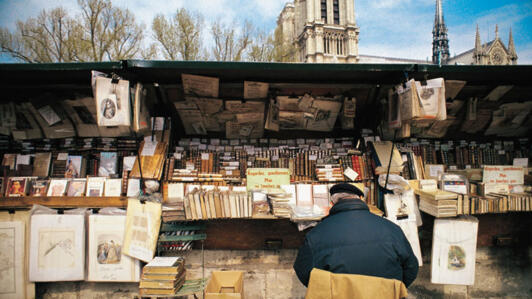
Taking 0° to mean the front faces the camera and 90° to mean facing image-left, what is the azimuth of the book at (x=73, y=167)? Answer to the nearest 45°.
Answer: approximately 0°

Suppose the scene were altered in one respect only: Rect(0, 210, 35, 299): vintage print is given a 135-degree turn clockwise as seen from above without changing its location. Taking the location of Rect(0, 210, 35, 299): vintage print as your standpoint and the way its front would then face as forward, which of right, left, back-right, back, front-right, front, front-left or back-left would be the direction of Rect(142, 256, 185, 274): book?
back

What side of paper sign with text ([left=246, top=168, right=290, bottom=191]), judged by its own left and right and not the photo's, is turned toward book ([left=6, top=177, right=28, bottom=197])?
right

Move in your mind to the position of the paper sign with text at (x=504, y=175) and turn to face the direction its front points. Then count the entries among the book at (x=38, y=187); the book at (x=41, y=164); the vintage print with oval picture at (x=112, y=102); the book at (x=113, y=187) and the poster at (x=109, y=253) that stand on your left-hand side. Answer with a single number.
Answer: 0

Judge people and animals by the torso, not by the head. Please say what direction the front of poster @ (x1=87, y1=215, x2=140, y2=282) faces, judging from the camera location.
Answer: facing the viewer

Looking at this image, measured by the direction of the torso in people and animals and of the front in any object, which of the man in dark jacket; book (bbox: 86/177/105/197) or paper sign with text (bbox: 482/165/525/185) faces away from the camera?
the man in dark jacket

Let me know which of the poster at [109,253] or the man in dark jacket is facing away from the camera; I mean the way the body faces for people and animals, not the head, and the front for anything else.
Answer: the man in dark jacket

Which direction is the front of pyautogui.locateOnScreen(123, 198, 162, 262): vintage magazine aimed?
toward the camera

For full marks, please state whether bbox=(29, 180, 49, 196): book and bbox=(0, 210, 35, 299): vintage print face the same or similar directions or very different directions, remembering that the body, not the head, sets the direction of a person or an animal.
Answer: same or similar directions

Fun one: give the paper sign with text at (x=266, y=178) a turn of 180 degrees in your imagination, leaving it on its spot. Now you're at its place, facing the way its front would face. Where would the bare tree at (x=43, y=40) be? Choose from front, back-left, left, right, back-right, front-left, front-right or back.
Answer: front-left

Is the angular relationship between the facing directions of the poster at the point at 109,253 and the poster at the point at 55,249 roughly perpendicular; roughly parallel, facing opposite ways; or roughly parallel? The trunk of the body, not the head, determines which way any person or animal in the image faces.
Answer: roughly parallel

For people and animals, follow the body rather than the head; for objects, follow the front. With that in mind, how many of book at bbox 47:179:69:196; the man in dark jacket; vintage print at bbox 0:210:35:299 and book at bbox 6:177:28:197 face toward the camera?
3

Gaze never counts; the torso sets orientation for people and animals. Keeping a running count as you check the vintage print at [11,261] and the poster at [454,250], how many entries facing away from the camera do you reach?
0

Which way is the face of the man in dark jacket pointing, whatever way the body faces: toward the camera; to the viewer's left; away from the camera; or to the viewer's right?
away from the camera
